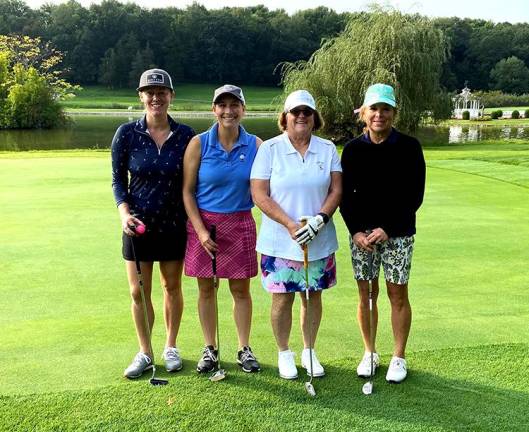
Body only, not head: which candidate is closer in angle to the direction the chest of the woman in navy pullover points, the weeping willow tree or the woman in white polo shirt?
the woman in white polo shirt

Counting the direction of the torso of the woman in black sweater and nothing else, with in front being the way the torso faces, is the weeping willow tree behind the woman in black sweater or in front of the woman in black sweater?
behind

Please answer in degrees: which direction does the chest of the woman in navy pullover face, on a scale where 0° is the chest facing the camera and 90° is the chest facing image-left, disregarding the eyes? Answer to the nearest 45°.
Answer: approximately 0°

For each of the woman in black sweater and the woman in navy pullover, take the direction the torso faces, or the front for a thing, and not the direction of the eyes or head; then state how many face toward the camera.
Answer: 2
